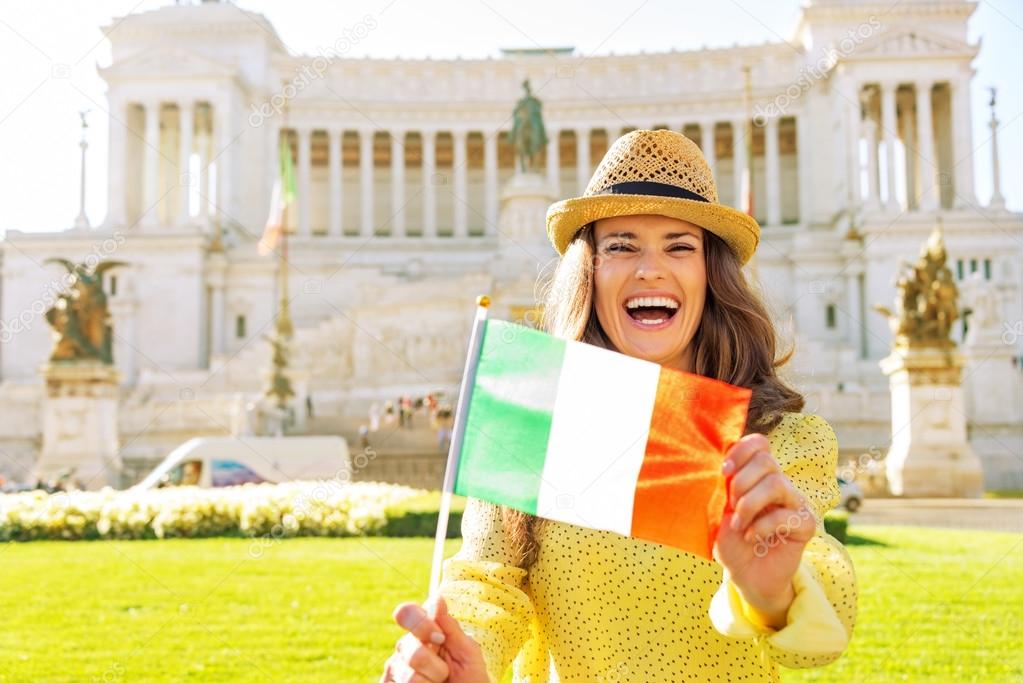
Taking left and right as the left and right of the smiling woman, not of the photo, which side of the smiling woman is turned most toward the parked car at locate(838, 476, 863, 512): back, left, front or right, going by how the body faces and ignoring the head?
back

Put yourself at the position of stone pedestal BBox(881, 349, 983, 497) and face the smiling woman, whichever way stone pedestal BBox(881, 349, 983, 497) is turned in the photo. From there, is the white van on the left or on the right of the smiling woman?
right

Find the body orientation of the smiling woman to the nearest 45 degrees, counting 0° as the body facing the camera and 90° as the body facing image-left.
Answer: approximately 0°

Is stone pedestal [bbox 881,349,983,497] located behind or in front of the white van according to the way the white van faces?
behind

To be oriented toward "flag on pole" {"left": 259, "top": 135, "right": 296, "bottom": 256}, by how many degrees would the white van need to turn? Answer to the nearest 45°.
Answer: approximately 90° to its right

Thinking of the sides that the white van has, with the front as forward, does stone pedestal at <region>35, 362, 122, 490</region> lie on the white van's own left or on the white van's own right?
on the white van's own right

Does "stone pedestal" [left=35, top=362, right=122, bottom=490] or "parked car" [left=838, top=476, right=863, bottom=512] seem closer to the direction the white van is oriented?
the stone pedestal

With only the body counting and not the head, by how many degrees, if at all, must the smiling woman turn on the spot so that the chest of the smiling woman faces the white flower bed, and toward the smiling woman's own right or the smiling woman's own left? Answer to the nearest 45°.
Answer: approximately 135° to the smiling woman's own right

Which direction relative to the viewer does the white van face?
to the viewer's left

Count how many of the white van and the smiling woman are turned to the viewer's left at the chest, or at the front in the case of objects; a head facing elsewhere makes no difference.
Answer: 1

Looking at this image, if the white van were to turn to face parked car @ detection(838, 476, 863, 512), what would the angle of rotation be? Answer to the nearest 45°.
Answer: approximately 180°

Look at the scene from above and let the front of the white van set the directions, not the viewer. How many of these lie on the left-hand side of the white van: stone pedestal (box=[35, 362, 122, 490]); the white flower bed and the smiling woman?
2

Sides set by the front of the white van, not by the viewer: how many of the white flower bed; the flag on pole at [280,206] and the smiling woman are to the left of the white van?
2
